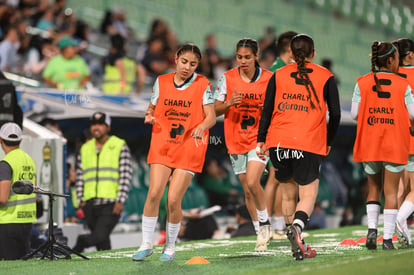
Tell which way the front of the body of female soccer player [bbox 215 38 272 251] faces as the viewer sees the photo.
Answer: toward the camera

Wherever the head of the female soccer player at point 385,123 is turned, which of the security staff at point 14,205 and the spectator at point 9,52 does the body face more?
the spectator

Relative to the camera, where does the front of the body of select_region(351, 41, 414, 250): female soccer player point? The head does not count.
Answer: away from the camera

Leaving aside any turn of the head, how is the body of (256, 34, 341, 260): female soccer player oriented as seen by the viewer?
away from the camera

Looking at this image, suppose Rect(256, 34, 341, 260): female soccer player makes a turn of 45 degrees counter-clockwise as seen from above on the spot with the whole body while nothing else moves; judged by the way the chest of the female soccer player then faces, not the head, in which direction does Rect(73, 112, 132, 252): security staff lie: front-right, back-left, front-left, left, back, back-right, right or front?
front

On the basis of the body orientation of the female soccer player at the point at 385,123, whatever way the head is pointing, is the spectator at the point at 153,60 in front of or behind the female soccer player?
in front

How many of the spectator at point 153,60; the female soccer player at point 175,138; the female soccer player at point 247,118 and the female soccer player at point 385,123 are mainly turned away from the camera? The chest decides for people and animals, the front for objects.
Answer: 1

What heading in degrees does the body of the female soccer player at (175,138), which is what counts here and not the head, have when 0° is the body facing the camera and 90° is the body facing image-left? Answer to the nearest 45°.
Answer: approximately 0°

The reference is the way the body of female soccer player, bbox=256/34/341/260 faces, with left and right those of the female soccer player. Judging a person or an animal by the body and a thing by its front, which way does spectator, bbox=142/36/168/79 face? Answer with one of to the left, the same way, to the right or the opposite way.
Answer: the opposite way
